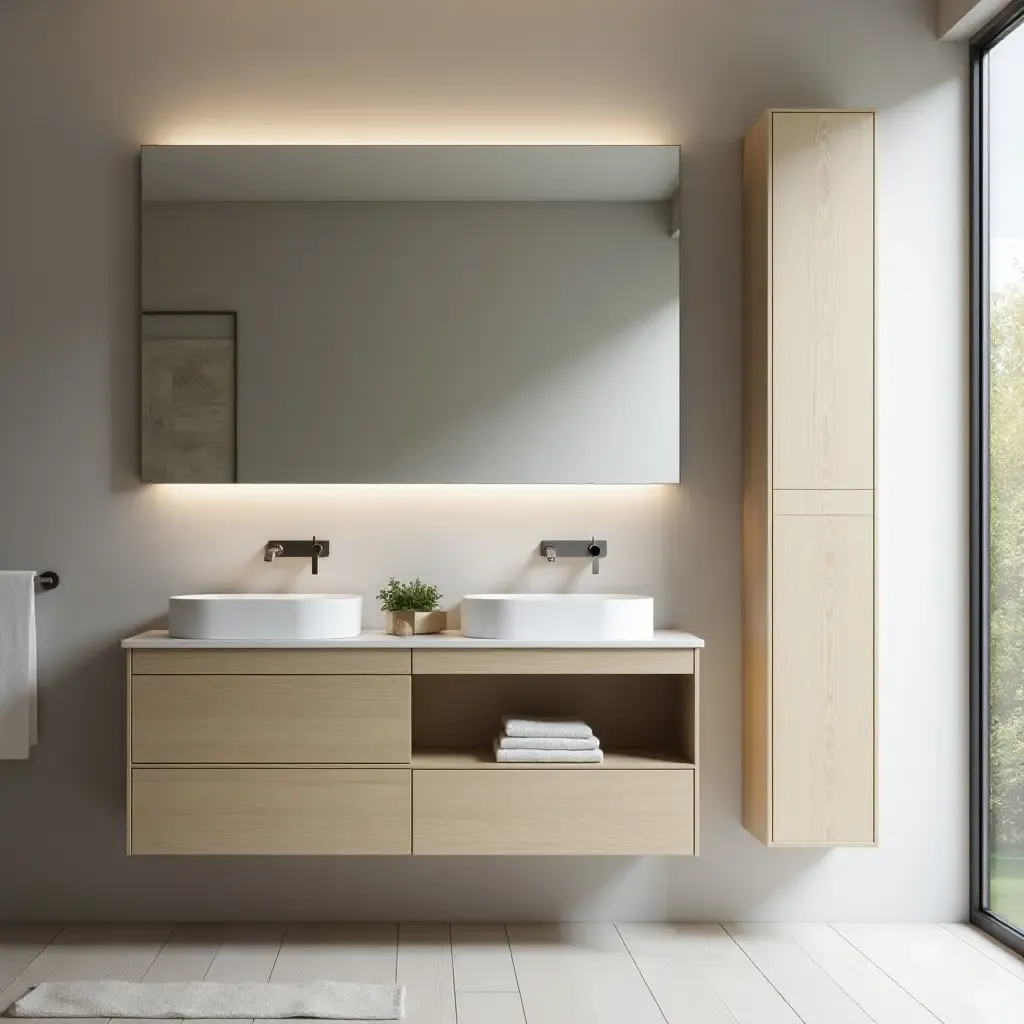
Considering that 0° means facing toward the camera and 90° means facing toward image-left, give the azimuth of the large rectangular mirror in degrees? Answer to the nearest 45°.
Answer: approximately 0°

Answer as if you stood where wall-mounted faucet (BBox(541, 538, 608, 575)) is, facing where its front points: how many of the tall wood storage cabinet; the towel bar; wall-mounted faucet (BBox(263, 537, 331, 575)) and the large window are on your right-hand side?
2

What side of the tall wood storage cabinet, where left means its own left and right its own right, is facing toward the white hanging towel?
right

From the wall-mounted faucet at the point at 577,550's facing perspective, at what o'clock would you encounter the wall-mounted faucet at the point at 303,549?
the wall-mounted faucet at the point at 303,549 is roughly at 3 o'clock from the wall-mounted faucet at the point at 577,550.

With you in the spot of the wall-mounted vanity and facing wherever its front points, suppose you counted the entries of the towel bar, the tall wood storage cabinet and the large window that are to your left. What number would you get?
2

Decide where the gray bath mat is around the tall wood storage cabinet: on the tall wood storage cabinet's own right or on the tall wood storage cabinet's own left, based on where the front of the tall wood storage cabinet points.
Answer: on the tall wood storage cabinet's own right

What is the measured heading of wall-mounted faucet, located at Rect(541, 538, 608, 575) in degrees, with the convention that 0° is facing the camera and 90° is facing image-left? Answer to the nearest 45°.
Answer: approximately 0°

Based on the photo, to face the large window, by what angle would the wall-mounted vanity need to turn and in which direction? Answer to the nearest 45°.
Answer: approximately 90° to its left
